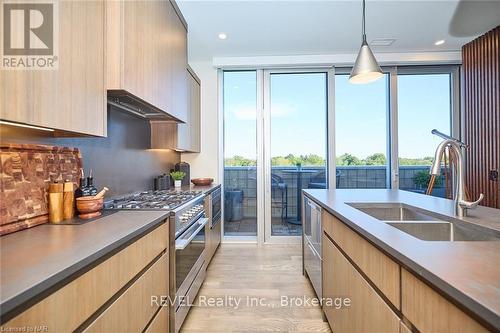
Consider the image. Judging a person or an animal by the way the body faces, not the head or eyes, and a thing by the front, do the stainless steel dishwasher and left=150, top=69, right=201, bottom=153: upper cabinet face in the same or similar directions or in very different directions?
very different directions

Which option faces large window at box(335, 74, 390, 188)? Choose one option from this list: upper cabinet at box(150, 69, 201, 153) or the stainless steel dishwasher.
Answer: the upper cabinet

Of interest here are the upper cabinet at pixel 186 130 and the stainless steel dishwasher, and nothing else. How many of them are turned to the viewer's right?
1

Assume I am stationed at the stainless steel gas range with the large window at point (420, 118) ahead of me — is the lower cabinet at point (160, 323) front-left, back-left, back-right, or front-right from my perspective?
back-right

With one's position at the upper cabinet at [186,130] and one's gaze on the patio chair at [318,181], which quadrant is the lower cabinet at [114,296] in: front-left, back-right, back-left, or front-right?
back-right

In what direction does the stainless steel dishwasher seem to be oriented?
to the viewer's left

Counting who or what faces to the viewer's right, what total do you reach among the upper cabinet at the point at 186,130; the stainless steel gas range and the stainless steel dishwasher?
2

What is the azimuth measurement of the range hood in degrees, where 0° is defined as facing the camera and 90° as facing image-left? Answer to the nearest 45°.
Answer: approximately 315°

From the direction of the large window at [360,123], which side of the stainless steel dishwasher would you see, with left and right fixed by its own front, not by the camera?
right

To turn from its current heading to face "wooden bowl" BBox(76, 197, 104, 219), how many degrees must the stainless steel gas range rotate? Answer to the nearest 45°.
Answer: approximately 135° to its right

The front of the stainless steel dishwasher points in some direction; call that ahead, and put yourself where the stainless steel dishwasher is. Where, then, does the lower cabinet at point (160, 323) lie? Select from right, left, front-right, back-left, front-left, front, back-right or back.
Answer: front-left

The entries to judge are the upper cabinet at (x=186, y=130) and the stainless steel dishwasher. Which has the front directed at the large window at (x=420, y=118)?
the upper cabinet

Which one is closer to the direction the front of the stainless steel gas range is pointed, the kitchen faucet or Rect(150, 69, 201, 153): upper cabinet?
the kitchen faucet

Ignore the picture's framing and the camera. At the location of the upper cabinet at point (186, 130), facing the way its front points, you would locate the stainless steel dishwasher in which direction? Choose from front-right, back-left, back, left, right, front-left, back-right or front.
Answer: front-right

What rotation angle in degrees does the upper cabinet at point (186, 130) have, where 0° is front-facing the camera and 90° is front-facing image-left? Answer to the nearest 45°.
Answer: approximately 270°
